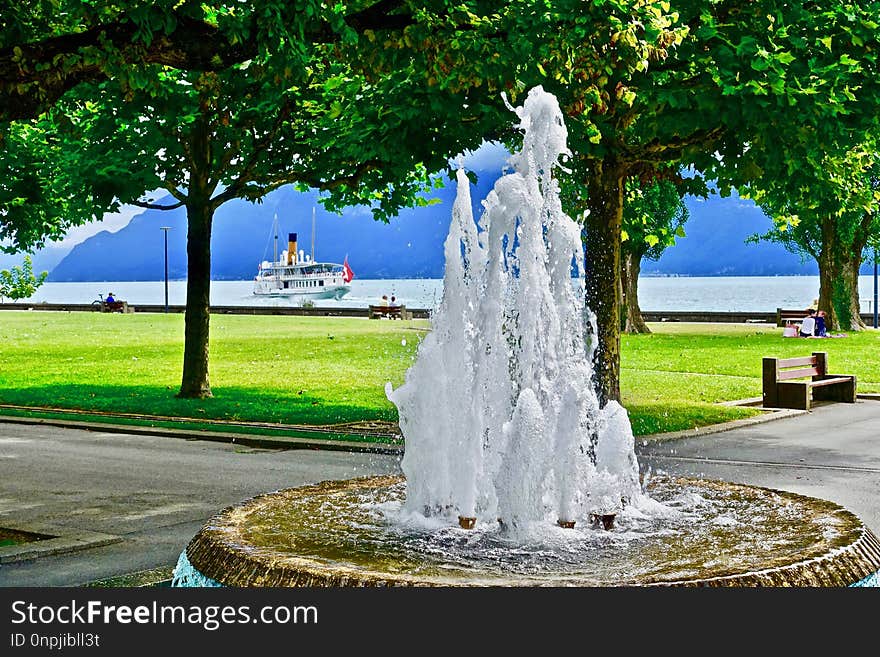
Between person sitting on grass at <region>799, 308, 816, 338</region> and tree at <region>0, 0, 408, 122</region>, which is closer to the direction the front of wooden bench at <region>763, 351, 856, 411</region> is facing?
the tree

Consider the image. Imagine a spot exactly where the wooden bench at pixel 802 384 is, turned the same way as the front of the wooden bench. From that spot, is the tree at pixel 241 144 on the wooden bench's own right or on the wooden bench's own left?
on the wooden bench's own right

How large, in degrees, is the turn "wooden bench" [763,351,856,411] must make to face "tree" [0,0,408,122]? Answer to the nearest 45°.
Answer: approximately 45° to its right

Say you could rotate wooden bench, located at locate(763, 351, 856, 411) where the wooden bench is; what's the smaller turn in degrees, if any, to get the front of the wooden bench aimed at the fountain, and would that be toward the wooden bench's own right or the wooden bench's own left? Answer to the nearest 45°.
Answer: approximately 45° to the wooden bench's own right

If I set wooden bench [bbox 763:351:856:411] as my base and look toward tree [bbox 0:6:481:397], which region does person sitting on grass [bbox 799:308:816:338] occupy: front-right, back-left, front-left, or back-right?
back-right

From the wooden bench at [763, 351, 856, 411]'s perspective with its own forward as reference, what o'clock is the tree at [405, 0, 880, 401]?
The tree is roughly at 4 o'clock from the wooden bench.
